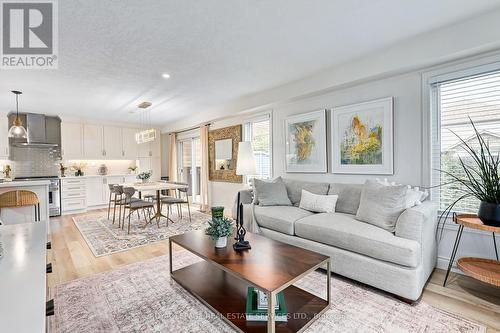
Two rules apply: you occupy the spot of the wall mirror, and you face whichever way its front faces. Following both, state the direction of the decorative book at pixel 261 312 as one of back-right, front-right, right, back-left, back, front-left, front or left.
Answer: front-left

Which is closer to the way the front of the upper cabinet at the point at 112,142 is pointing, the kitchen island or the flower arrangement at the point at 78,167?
the kitchen island

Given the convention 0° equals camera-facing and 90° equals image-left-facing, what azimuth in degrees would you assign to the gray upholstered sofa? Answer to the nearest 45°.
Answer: approximately 45°

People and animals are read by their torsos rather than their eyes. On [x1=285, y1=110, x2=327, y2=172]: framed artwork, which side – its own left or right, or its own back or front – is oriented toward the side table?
left

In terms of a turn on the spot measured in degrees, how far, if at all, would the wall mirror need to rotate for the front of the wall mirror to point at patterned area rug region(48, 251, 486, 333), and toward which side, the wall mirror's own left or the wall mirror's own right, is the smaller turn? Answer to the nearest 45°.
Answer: approximately 45° to the wall mirror's own left

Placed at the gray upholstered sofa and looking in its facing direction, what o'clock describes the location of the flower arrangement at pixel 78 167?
The flower arrangement is roughly at 2 o'clock from the gray upholstered sofa.

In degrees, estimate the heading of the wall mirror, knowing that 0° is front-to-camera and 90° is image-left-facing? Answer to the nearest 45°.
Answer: approximately 45°

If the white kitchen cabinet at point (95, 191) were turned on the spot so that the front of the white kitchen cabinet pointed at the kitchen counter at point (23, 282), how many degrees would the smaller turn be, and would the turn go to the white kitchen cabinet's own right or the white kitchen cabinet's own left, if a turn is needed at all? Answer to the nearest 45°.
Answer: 0° — it already faces it

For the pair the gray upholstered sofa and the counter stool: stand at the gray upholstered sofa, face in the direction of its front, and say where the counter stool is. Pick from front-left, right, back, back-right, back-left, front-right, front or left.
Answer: front-right

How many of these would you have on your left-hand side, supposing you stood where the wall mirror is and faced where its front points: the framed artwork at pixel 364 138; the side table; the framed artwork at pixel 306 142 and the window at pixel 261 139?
4

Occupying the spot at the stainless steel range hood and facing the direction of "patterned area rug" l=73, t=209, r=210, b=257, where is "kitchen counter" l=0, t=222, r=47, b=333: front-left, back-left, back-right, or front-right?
front-right

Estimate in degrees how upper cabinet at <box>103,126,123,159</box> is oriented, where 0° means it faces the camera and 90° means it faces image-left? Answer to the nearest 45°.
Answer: approximately 0°
